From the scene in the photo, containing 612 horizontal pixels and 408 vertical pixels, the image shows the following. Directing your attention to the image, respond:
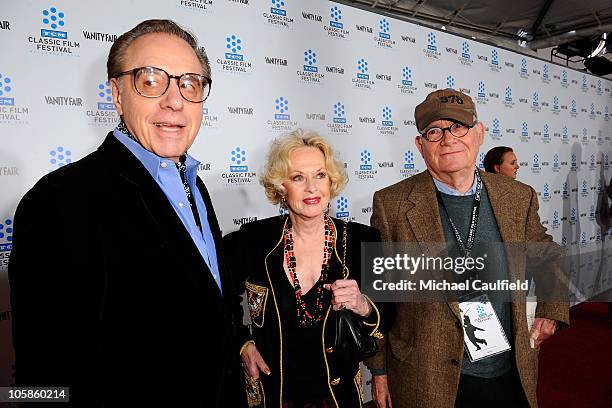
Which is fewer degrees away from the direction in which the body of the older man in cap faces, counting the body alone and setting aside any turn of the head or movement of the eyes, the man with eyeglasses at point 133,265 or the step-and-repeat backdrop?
the man with eyeglasses

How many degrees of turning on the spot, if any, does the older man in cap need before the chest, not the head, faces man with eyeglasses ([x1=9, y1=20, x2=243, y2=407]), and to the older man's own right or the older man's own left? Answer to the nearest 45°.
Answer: approximately 45° to the older man's own right

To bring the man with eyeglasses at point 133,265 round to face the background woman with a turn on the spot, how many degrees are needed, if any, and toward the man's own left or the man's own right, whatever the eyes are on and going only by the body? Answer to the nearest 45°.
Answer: approximately 90° to the man's own left

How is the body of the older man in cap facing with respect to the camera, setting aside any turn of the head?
toward the camera

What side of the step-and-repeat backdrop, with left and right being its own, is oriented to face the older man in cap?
front

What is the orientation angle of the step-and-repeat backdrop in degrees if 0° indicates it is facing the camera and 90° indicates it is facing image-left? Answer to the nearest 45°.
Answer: approximately 315°

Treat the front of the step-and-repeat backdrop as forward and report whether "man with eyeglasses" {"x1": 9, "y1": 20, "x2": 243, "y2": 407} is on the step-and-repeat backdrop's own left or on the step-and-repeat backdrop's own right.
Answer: on the step-and-repeat backdrop's own right
